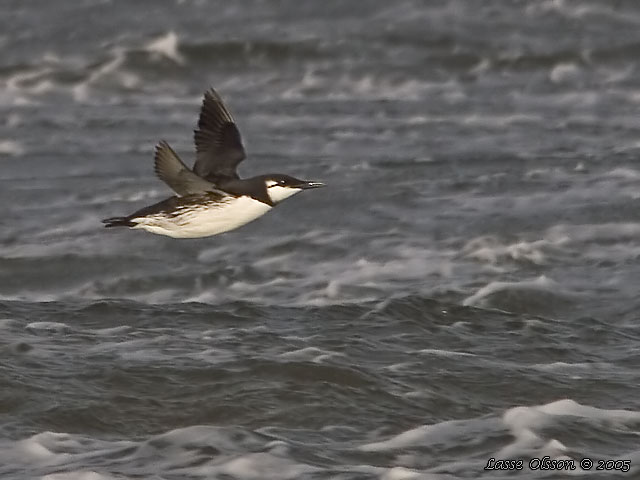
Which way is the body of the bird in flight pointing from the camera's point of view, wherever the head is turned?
to the viewer's right
